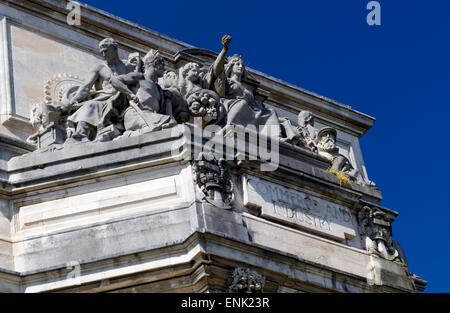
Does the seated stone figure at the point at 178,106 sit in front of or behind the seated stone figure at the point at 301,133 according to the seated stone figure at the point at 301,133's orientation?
in front

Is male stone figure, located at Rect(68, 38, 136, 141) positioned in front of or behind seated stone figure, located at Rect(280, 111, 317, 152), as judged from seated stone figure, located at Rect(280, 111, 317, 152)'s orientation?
in front
